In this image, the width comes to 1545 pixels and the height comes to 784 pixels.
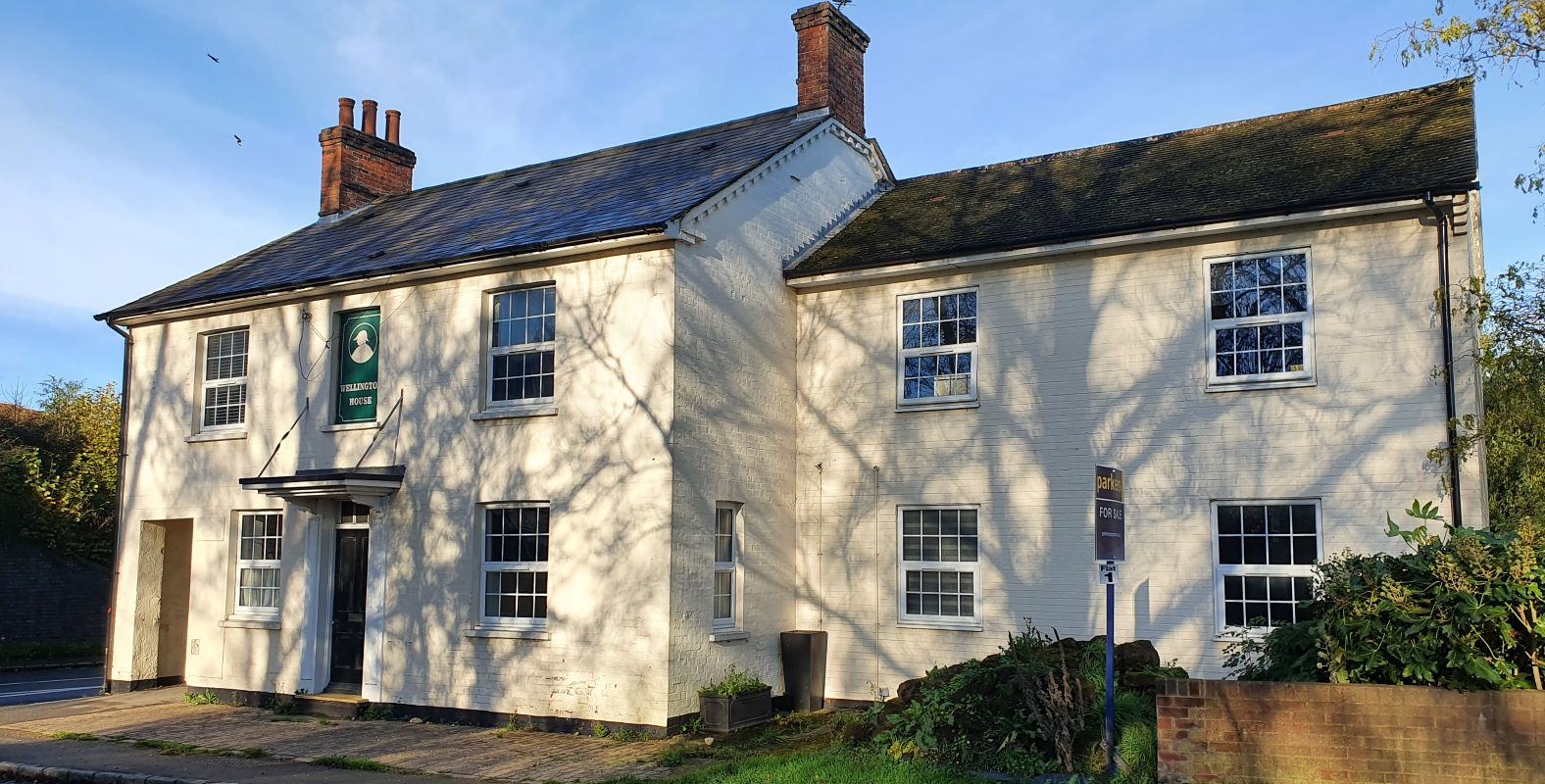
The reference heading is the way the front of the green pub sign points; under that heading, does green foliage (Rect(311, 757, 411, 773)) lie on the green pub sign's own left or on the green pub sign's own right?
on the green pub sign's own left

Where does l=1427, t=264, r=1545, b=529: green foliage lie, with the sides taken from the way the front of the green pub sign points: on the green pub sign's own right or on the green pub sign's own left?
on the green pub sign's own left

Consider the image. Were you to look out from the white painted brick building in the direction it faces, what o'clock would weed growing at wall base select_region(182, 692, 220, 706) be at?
The weed growing at wall base is roughly at 2 o'clock from the white painted brick building.

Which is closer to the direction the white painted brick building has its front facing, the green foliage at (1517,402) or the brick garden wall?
the brick garden wall

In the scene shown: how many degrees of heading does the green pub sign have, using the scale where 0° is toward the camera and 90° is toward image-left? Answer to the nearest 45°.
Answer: approximately 45°

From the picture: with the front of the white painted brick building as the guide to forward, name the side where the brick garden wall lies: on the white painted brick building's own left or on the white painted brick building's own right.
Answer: on the white painted brick building's own left

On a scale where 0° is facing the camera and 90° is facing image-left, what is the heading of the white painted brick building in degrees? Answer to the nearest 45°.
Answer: approximately 45°

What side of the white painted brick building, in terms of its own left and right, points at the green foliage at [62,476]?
right
